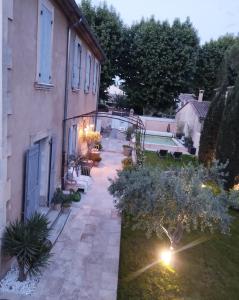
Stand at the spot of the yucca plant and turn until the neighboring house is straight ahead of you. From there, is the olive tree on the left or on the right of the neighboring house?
right

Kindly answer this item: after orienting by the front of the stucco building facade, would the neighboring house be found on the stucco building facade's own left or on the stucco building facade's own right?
on the stucco building facade's own left

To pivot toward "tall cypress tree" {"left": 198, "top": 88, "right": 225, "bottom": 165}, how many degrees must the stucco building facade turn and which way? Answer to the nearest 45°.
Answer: approximately 45° to its left

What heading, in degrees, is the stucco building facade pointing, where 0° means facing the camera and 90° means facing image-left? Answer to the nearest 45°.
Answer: approximately 270°

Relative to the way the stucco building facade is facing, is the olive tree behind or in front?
in front

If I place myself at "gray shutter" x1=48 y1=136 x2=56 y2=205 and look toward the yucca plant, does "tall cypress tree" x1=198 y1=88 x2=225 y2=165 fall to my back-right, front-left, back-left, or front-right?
back-left

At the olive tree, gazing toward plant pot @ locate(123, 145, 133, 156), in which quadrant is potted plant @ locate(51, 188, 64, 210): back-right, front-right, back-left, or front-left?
front-left

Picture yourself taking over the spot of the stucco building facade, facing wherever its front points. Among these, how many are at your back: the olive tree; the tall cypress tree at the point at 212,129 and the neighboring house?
0

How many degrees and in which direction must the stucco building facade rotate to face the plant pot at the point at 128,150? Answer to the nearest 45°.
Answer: approximately 45° to its left

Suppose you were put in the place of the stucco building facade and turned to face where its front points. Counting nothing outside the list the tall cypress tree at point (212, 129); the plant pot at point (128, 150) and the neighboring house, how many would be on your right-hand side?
0

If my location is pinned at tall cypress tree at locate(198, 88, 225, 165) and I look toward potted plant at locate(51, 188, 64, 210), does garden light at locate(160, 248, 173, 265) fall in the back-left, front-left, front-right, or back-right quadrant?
front-left

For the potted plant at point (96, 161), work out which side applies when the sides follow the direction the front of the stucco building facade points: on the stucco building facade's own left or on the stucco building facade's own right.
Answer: on the stucco building facade's own left
